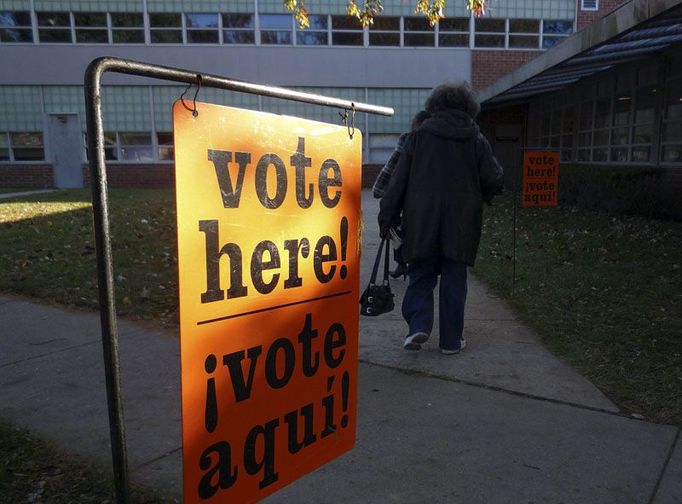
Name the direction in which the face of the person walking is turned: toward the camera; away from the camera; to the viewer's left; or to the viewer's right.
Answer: away from the camera

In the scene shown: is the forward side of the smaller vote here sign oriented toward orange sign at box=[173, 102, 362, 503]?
yes

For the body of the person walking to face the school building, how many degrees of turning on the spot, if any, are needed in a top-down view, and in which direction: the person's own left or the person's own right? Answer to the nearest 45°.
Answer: approximately 45° to the person's own left

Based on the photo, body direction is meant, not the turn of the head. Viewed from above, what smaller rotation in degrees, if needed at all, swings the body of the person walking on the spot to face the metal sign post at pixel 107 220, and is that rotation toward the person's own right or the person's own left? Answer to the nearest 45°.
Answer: approximately 180°

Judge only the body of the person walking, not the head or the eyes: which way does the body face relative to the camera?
away from the camera

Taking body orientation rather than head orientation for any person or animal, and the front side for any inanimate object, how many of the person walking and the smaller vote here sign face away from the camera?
1

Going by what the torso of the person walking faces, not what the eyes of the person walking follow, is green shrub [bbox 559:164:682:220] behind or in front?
in front

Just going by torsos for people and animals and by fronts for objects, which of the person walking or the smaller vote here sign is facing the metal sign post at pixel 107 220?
the smaller vote here sign

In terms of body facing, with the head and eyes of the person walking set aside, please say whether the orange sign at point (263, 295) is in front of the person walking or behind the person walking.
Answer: behind

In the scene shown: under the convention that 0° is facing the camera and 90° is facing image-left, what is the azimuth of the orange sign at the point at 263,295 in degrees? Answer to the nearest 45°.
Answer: approximately 315°
